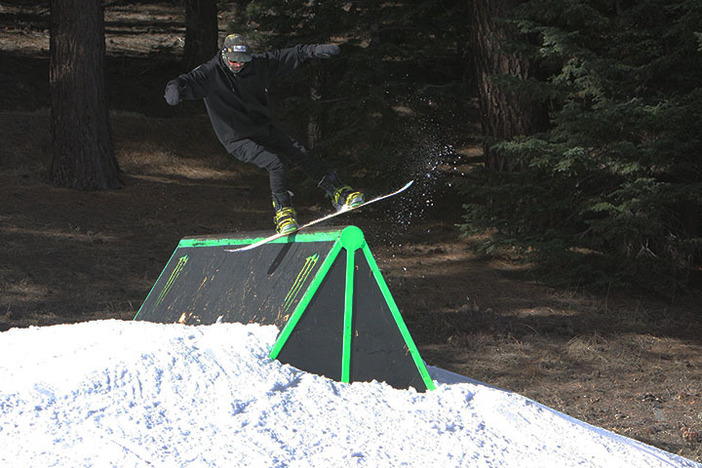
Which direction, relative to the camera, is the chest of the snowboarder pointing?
toward the camera
